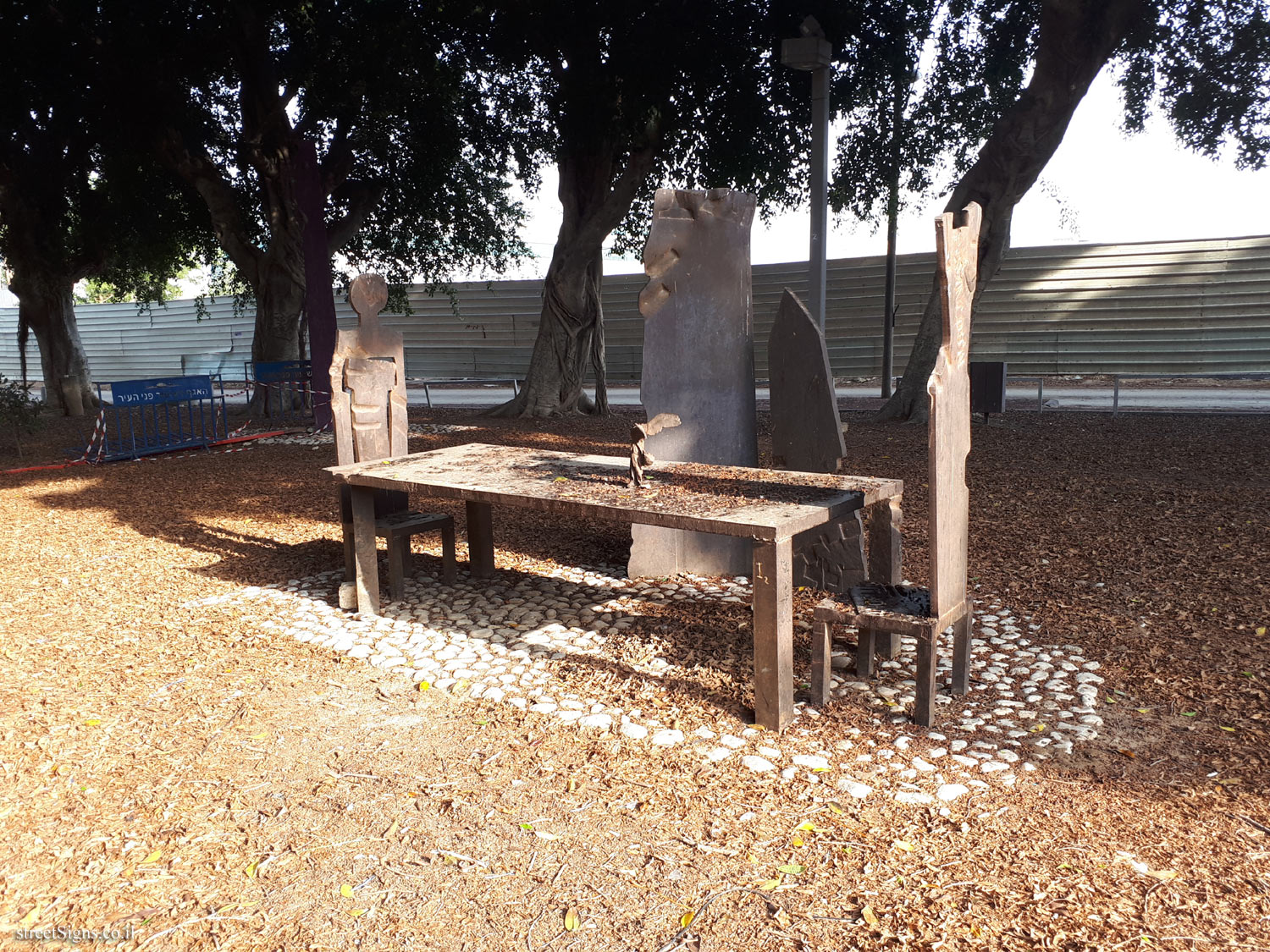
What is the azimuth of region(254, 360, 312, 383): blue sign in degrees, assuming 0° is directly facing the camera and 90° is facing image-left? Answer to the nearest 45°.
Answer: approximately 0°

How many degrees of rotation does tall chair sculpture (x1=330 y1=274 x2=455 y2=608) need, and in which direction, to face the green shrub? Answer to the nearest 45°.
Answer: approximately 180°

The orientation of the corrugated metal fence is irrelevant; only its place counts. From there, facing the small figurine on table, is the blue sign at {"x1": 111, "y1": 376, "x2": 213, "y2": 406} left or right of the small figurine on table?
right

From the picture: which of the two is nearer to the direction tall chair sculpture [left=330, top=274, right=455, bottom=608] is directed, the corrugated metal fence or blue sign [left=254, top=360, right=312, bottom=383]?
the corrugated metal fence

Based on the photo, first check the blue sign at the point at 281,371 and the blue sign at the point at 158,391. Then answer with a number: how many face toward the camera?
2

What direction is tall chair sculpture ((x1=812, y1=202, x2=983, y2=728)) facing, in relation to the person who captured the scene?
facing away from the viewer and to the left of the viewer

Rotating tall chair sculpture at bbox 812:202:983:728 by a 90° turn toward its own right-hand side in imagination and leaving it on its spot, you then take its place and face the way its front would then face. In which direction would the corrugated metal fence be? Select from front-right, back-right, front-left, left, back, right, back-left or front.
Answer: front-left

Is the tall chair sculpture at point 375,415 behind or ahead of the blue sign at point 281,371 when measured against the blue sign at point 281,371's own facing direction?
ahead

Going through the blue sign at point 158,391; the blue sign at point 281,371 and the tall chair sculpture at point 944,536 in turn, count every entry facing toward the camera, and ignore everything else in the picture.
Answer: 2

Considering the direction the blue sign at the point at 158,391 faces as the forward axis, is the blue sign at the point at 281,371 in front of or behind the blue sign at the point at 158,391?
behind

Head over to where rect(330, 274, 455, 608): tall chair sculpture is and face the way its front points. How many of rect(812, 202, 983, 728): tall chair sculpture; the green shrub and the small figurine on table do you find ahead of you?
2

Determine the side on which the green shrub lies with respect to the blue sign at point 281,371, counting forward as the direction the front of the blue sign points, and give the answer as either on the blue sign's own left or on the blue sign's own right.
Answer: on the blue sign's own right

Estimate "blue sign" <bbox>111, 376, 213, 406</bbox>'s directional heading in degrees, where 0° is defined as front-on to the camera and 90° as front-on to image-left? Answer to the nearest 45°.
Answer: approximately 0°
